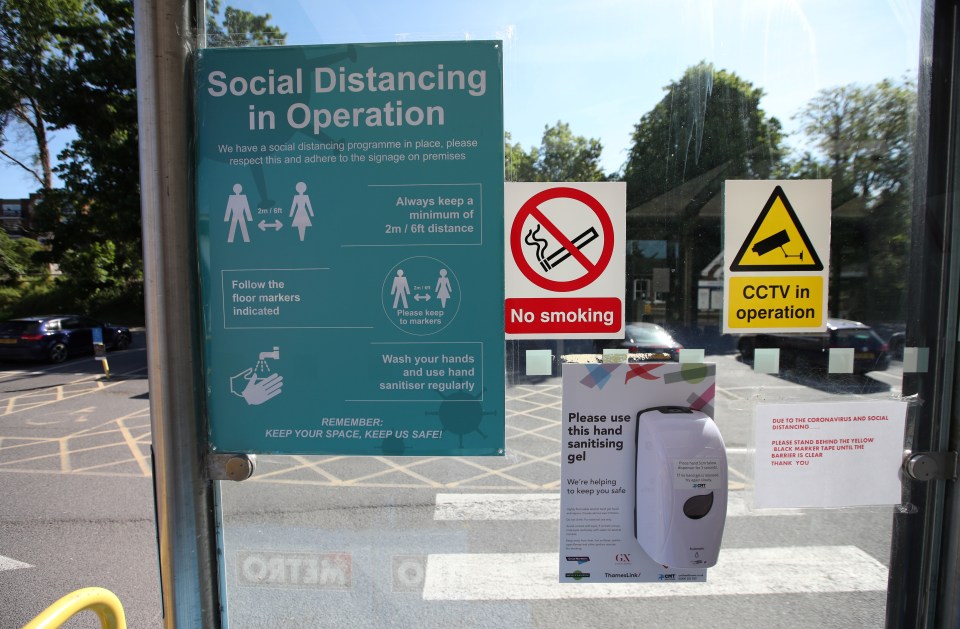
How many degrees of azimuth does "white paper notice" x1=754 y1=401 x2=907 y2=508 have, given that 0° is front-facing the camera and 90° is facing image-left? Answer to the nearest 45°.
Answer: approximately 0°

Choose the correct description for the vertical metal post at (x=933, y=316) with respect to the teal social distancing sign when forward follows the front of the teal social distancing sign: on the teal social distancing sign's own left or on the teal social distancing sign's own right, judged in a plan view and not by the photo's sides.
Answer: on the teal social distancing sign's own left
